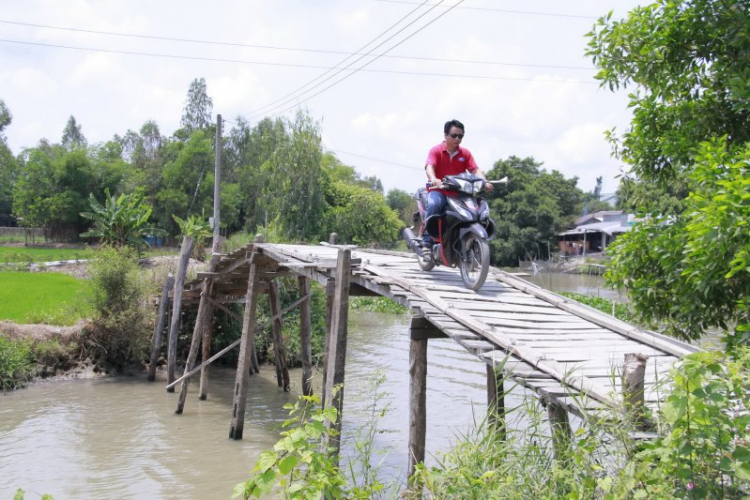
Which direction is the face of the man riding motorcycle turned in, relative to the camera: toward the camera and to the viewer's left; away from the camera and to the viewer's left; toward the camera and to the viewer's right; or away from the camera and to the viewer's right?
toward the camera and to the viewer's right

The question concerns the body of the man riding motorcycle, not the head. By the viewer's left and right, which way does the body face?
facing the viewer and to the right of the viewer

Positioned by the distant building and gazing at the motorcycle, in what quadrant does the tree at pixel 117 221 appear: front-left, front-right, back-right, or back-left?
front-right

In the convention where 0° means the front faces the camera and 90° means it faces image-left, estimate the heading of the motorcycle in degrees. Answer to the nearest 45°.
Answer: approximately 315°

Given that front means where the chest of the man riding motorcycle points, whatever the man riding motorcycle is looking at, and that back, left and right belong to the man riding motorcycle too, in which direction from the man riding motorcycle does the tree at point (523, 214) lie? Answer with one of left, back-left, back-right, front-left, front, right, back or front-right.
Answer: back-left

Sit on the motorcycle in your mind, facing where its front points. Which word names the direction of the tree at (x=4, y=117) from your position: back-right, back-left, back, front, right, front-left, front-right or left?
back

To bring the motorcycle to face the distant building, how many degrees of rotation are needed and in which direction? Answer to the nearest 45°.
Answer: approximately 135° to its left
